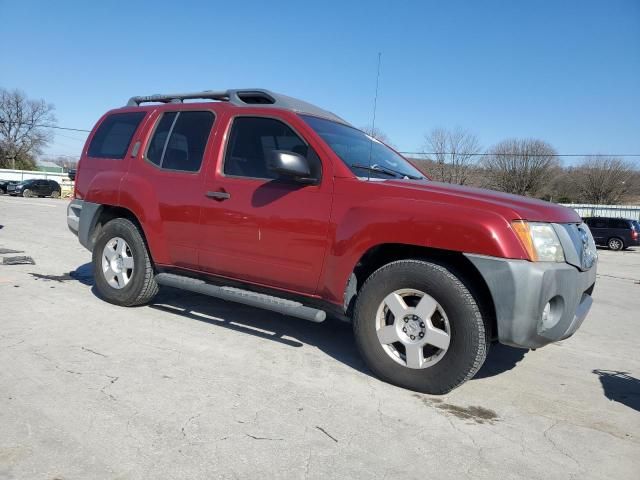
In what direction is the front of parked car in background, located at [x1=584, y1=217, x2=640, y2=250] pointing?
to the viewer's left

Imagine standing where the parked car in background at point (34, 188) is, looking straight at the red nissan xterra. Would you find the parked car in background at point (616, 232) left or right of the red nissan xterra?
left

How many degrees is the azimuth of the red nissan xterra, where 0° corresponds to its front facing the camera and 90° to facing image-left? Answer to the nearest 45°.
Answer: approximately 315°

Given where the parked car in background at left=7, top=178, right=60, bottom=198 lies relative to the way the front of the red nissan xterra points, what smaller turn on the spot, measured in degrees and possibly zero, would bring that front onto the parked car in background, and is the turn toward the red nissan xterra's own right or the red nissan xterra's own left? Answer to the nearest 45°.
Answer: approximately 180°

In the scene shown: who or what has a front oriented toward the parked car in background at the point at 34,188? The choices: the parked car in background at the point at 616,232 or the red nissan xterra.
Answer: the parked car in background at the point at 616,232

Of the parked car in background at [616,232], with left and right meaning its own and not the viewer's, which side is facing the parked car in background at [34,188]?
front

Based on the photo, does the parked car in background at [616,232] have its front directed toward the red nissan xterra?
no

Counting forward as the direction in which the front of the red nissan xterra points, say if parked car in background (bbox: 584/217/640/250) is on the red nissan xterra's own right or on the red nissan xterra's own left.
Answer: on the red nissan xterra's own left
